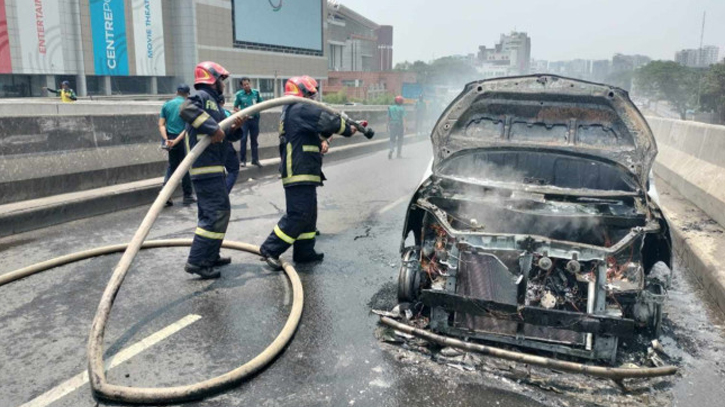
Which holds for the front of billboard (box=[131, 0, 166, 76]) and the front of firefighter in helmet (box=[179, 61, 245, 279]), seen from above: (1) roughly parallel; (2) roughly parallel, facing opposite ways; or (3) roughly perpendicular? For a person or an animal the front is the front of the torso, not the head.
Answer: roughly perpendicular

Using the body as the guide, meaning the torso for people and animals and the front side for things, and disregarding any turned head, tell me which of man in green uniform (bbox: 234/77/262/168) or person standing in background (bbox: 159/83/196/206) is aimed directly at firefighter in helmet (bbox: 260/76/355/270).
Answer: the man in green uniform

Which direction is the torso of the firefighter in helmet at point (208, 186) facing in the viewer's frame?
to the viewer's right

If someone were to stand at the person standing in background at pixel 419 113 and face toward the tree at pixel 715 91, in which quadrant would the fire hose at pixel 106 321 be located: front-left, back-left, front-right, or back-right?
back-right

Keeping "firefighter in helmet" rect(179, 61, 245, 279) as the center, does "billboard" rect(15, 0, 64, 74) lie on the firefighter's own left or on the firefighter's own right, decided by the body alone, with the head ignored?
on the firefighter's own left

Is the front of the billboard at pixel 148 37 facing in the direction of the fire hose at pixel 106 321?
yes

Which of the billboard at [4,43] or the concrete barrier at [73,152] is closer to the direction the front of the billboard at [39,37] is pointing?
the concrete barrier

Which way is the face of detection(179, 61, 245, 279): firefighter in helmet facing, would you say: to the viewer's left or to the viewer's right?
to the viewer's right

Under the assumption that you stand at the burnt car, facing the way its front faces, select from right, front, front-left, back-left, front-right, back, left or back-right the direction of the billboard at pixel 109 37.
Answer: back-right

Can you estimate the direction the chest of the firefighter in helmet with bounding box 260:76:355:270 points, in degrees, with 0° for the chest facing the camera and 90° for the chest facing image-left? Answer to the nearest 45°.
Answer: approximately 270°
